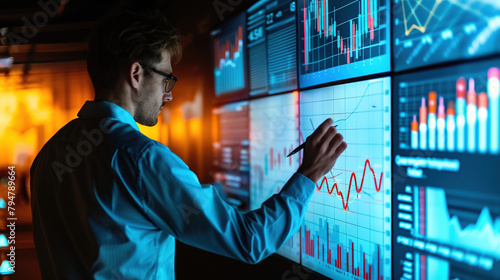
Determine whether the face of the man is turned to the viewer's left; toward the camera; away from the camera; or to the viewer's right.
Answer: to the viewer's right

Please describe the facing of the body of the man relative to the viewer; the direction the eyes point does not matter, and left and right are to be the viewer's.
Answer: facing away from the viewer and to the right of the viewer
